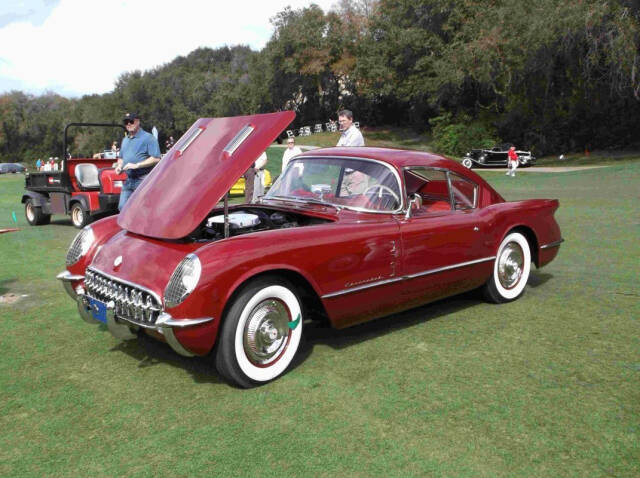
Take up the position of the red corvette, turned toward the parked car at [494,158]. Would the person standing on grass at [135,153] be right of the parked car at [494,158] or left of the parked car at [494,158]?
left

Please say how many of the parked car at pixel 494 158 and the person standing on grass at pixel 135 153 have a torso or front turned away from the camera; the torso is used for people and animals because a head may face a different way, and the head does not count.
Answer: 0

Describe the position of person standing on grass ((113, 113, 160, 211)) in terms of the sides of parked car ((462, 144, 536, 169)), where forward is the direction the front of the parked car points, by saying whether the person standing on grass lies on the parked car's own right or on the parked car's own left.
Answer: on the parked car's own left

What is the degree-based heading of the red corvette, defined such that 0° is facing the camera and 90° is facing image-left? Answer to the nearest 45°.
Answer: approximately 45°

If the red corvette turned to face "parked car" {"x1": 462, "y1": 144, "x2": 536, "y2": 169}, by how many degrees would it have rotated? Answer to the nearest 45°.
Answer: approximately 135° to its right

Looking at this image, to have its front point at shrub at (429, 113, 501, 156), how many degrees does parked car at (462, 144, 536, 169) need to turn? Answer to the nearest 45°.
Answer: approximately 90° to its right

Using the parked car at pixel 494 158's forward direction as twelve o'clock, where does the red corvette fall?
The red corvette is roughly at 9 o'clock from the parked car.

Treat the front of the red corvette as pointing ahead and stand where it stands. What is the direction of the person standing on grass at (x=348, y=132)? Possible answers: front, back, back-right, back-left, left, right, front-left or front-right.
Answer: back-right

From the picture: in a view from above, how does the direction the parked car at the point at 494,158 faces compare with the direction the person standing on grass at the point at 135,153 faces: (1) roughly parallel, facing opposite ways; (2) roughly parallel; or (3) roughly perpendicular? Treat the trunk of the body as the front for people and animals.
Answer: roughly perpendicular

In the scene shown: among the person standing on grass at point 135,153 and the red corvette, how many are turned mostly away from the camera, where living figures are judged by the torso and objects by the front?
0

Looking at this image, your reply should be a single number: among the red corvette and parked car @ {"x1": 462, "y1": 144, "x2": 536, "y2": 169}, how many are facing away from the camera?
0

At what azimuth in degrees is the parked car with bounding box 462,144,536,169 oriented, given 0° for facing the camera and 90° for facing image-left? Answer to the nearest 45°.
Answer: approximately 90°

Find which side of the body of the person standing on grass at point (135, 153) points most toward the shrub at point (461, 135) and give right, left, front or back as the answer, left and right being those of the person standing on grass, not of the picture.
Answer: back
